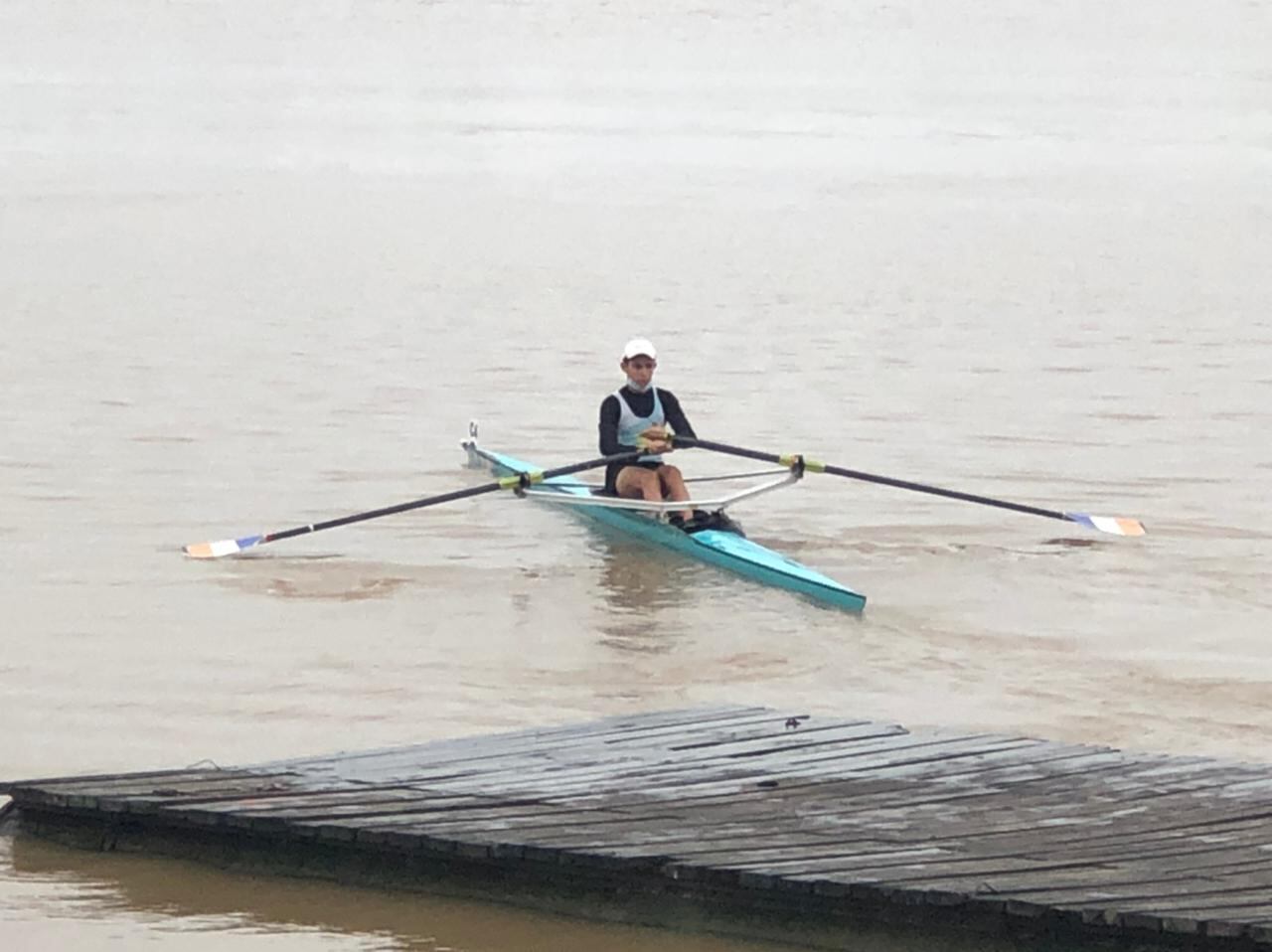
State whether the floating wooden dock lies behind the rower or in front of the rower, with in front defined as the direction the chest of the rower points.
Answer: in front

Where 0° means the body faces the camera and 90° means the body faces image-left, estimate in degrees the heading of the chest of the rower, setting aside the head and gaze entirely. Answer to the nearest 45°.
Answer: approximately 315°

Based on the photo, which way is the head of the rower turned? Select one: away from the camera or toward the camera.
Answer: toward the camera
